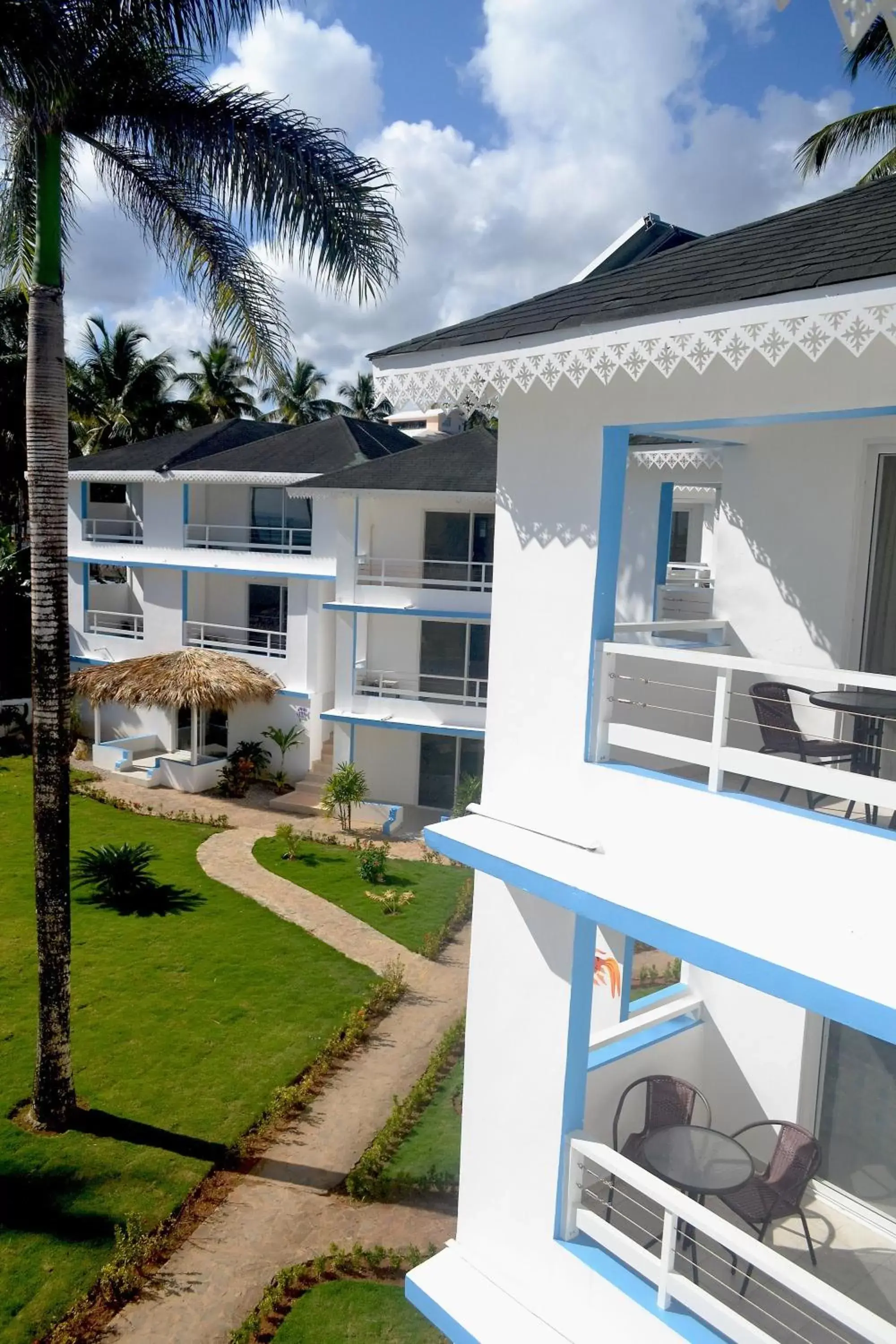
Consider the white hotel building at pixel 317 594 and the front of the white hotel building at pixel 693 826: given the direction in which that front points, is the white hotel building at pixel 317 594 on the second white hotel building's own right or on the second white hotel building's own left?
on the second white hotel building's own right

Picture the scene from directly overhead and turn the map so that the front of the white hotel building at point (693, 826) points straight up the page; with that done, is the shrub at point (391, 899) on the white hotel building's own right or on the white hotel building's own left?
on the white hotel building's own right

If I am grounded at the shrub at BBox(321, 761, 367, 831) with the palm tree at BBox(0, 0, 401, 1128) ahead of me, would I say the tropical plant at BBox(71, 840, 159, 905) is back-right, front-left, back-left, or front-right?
front-right

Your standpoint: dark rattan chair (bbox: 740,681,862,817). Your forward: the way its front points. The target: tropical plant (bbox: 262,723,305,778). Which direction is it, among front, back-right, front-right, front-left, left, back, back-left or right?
back-left

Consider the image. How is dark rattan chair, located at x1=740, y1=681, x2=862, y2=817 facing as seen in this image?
to the viewer's right

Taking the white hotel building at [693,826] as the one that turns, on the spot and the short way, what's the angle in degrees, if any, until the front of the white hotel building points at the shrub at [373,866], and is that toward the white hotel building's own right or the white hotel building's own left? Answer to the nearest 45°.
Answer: approximately 90° to the white hotel building's own right

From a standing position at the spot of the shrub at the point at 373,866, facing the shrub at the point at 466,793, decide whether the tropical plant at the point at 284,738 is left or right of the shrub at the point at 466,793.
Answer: left

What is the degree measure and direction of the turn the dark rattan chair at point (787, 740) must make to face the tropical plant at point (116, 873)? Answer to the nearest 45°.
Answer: approximately 135° to its left

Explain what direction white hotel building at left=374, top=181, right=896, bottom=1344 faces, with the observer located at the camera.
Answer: facing the viewer and to the left of the viewer

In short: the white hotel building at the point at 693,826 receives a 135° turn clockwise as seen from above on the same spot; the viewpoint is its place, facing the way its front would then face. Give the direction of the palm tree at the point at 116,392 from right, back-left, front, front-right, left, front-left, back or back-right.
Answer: front-left

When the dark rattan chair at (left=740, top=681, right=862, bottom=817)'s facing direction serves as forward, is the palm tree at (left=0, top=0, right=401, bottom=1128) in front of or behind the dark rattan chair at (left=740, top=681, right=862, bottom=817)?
behind

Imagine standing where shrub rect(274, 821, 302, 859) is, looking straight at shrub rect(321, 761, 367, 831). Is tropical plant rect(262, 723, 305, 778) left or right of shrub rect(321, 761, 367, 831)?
left
